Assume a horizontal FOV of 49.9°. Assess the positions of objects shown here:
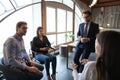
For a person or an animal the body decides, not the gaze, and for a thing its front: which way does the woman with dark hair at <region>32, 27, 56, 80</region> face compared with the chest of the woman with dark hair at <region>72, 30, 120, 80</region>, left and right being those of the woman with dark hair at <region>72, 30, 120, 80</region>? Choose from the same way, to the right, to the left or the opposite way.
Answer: the opposite way

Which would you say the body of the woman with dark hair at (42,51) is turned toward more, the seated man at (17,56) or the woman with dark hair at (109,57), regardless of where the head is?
the woman with dark hair

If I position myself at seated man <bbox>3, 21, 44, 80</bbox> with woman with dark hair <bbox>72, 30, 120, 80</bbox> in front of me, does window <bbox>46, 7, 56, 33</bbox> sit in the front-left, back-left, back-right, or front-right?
back-left

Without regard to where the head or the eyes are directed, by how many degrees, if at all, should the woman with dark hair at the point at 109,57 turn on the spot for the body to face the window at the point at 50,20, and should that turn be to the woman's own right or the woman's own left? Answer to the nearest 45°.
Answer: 0° — they already face it

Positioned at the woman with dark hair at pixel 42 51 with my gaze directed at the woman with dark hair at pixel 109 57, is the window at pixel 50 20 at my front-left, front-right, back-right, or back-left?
back-left

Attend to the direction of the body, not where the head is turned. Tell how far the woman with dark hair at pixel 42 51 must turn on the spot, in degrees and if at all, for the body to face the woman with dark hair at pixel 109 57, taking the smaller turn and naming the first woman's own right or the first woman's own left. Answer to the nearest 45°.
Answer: approximately 45° to the first woman's own right

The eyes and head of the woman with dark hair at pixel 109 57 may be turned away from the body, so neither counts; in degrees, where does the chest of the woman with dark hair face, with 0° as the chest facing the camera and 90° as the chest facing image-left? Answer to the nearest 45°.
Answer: approximately 135°

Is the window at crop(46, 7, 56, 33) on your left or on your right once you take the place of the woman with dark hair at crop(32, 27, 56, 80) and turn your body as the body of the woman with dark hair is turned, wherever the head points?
on your left

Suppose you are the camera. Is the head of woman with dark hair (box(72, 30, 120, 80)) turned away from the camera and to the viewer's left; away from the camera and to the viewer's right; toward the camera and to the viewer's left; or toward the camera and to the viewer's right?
away from the camera and to the viewer's left
